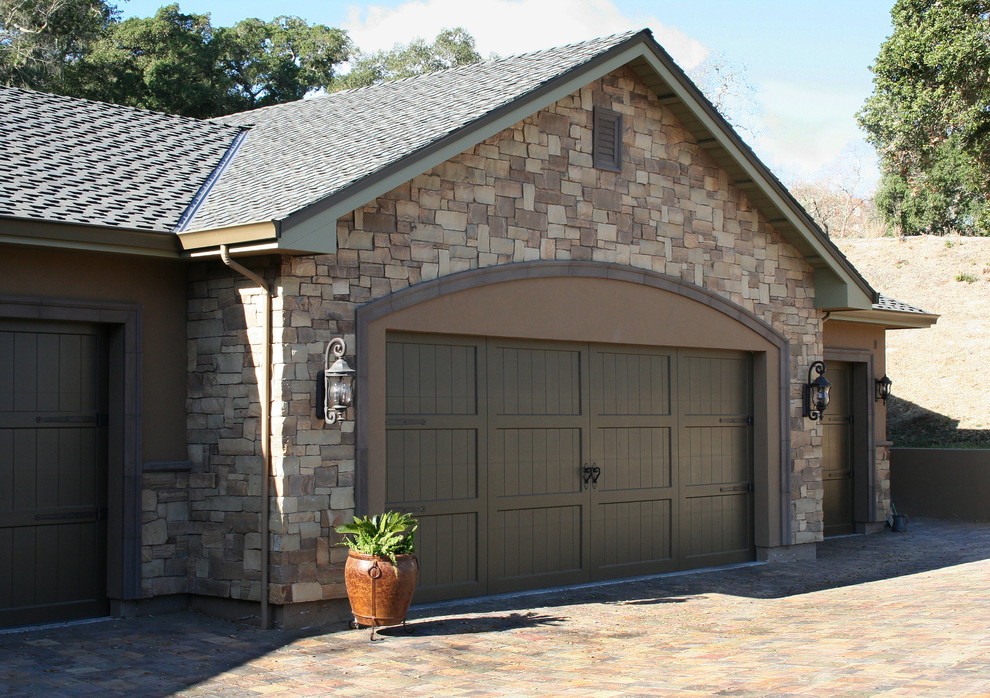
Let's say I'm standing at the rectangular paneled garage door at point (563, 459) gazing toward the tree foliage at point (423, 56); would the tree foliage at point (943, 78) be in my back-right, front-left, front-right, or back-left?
front-right

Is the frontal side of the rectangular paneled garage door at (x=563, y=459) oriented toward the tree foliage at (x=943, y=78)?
no

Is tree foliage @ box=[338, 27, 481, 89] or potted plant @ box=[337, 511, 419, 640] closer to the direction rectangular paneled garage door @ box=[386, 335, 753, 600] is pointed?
the potted plant

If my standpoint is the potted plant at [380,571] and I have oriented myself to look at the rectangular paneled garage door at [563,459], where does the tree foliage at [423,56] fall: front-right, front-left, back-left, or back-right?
front-left

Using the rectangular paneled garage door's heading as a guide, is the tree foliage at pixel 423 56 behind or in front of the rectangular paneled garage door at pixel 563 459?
behind

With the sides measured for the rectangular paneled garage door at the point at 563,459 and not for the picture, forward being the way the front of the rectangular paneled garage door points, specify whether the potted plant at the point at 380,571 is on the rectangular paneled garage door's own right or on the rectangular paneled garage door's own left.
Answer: on the rectangular paneled garage door's own right
